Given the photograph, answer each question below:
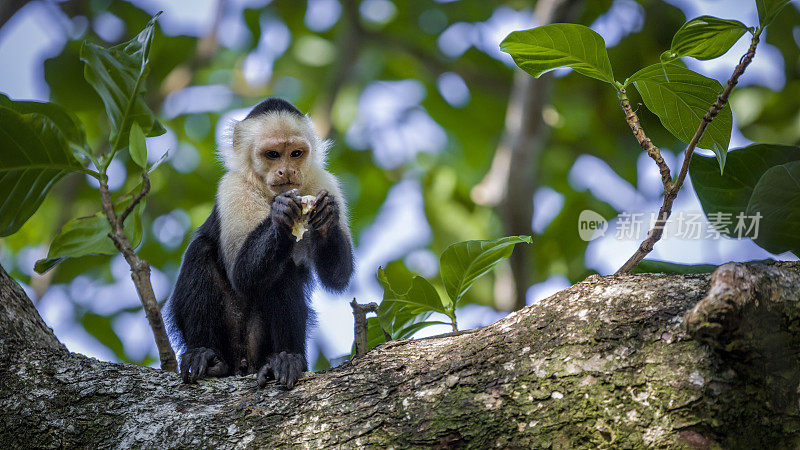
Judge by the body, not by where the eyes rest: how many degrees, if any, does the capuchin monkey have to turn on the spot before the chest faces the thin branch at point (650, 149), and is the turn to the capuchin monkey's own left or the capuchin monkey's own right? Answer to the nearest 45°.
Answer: approximately 45° to the capuchin monkey's own left

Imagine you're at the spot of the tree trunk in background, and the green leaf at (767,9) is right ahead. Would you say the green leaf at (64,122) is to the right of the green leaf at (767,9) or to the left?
right

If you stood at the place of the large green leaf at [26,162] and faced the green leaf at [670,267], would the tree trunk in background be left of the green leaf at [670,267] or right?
left

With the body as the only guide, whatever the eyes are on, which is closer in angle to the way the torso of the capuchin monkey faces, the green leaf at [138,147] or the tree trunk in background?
the green leaf

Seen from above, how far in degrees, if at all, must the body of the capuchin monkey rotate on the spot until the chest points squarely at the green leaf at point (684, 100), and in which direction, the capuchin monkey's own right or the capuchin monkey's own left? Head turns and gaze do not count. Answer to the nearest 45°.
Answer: approximately 45° to the capuchin monkey's own left

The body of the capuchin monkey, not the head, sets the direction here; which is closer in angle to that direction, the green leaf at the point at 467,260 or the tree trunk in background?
the green leaf

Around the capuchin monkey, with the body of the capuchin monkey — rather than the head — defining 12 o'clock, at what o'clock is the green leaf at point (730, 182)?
The green leaf is roughly at 10 o'clock from the capuchin monkey.

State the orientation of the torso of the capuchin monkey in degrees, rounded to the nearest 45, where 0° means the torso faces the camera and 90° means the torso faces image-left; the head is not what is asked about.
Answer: approximately 0°
